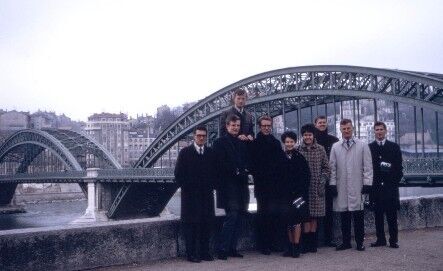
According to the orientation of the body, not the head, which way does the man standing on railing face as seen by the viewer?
toward the camera

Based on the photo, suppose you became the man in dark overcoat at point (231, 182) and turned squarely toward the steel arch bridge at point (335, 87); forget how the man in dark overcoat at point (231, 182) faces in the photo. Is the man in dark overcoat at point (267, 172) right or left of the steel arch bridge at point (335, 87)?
right

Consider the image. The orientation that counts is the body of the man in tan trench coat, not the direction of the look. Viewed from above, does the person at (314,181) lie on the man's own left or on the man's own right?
on the man's own right

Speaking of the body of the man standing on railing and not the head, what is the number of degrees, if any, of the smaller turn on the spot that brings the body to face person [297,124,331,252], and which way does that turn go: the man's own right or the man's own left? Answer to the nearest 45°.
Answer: approximately 90° to the man's own left

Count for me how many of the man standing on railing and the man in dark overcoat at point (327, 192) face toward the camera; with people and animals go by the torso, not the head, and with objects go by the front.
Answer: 2

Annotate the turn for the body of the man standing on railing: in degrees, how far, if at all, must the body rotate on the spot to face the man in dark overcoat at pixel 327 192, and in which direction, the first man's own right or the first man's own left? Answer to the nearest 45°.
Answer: approximately 135° to the first man's own left

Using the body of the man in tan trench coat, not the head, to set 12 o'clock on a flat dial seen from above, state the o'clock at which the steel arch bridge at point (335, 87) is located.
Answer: The steel arch bridge is roughly at 6 o'clock from the man in tan trench coat.

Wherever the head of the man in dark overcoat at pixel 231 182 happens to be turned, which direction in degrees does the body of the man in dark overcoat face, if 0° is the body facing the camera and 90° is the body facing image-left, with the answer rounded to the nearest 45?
approximately 315°

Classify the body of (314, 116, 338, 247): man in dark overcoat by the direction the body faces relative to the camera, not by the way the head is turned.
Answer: toward the camera

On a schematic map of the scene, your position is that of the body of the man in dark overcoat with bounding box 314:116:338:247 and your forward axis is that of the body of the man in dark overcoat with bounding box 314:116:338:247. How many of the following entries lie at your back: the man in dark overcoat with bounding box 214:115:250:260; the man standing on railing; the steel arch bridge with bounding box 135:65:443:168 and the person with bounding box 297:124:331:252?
1

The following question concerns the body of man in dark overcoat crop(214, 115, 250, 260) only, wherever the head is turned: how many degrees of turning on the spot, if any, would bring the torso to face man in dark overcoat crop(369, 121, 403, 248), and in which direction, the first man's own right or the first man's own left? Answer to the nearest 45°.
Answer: approximately 45° to the first man's own left

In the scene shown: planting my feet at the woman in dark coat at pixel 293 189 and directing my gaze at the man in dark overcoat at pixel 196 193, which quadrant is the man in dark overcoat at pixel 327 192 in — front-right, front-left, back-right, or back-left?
back-right

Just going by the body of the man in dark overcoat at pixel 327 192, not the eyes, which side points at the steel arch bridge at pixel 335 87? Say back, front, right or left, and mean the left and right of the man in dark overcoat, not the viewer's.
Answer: back
